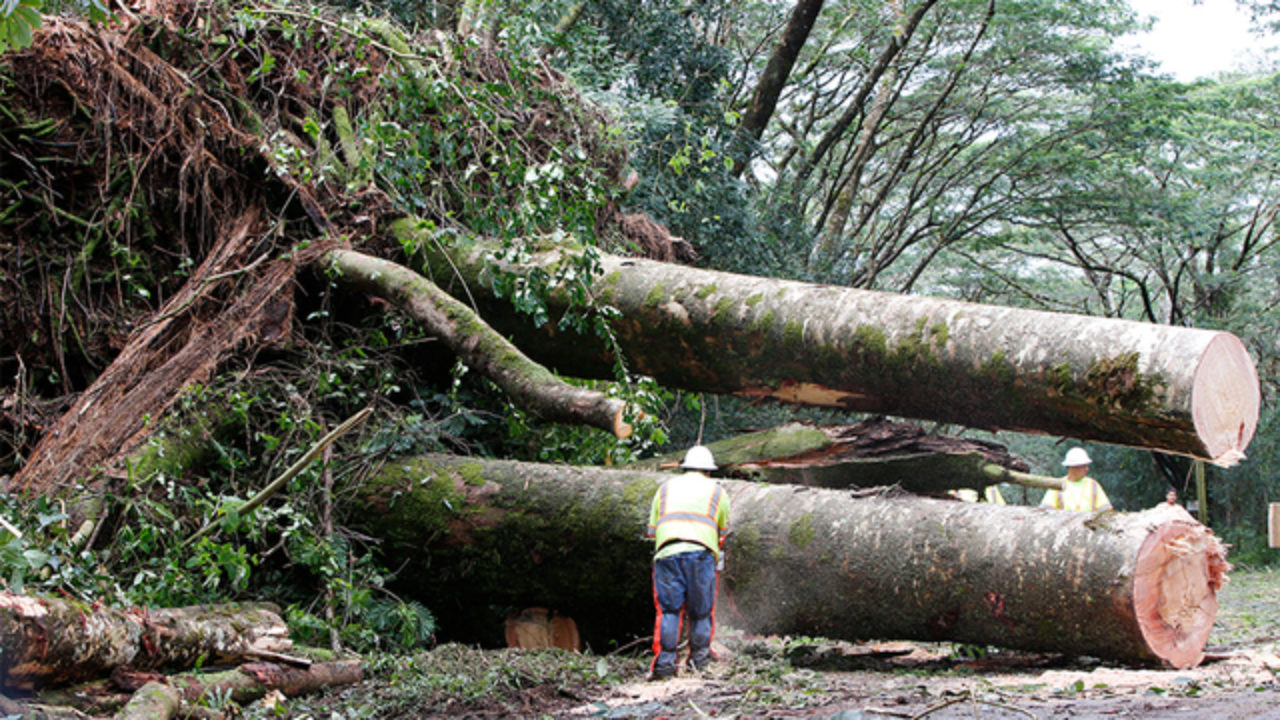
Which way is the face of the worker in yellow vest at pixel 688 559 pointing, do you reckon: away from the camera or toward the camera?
away from the camera

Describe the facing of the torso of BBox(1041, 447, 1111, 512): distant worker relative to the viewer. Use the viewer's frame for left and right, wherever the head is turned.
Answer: facing the viewer

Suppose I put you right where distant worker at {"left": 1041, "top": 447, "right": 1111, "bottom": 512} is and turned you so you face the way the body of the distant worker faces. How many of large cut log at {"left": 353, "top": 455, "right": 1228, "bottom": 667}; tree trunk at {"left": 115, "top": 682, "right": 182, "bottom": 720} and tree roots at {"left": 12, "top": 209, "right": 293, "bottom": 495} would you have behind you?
0

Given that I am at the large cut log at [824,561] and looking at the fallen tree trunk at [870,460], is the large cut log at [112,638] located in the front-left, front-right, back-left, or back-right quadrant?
back-left

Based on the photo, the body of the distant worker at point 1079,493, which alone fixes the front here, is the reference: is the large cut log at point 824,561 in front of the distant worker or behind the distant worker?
in front

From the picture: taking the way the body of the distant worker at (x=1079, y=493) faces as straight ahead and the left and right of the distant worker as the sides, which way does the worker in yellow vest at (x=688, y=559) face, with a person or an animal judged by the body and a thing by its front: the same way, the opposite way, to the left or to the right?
the opposite way

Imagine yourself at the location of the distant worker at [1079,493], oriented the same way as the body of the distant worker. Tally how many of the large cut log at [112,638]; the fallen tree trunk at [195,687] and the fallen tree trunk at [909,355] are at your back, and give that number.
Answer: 0

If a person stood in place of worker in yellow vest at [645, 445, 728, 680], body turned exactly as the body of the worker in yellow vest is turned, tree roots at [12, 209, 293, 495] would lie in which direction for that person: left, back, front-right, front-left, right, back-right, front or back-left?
left

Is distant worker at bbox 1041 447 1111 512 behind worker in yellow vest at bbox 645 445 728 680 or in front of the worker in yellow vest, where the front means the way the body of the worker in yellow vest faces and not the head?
in front

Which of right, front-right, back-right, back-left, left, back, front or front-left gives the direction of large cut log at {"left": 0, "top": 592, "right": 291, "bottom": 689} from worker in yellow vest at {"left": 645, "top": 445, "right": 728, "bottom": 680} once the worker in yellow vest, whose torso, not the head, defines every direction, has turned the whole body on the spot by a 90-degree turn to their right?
back-right

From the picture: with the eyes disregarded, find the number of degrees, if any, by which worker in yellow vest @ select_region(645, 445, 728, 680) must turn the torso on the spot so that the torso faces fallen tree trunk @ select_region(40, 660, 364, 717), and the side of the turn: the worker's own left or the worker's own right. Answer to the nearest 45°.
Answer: approximately 135° to the worker's own left

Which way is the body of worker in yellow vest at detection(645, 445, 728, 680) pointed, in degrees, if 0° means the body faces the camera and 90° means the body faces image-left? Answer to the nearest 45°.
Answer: approximately 180°

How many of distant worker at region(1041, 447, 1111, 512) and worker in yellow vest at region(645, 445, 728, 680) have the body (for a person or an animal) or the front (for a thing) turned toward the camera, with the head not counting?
1
